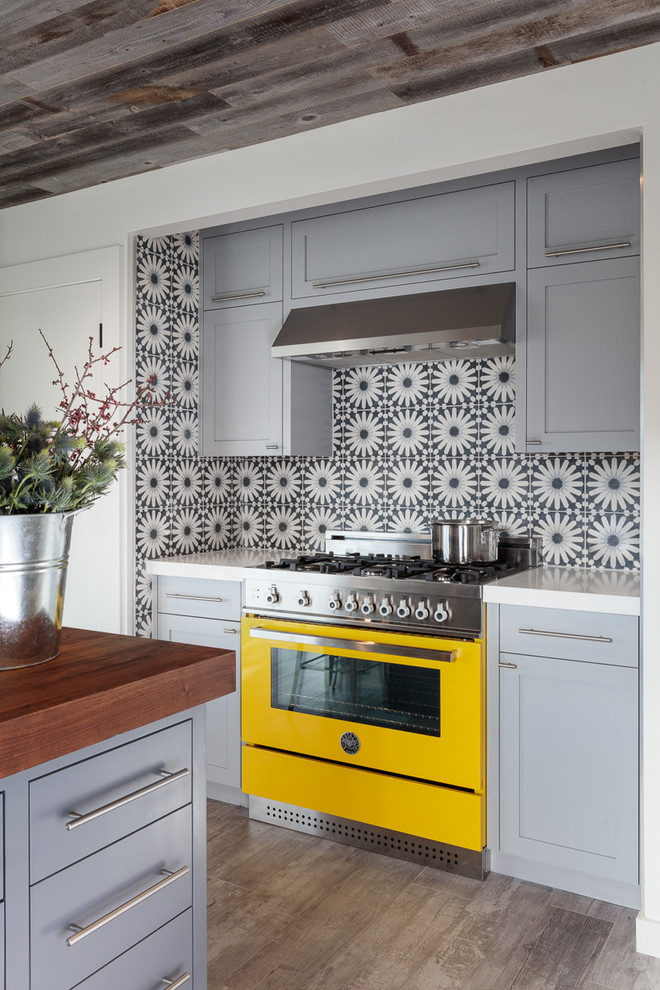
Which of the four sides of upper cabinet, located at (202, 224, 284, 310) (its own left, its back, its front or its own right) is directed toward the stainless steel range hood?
left

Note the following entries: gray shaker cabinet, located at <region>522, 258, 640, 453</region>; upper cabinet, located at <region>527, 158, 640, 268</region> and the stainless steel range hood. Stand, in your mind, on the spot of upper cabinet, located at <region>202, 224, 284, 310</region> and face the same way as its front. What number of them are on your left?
3

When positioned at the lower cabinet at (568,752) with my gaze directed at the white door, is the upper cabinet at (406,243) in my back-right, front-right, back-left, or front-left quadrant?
front-right

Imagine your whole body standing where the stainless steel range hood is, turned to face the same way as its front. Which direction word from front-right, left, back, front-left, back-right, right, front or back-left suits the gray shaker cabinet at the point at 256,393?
right

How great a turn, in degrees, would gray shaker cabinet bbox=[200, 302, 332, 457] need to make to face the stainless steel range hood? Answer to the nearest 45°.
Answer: approximately 90° to its left

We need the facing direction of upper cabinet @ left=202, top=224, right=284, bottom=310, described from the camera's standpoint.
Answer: facing the viewer and to the left of the viewer

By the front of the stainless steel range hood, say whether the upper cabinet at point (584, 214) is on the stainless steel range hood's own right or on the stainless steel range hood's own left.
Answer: on the stainless steel range hood's own left

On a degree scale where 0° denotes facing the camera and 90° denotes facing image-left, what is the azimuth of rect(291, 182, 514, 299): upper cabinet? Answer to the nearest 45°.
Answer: approximately 45°

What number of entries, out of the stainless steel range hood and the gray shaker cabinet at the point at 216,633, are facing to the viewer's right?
0

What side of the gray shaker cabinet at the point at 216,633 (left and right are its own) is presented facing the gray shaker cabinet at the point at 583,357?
left

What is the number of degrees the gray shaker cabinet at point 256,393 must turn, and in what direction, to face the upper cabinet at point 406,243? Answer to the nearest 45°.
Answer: approximately 90° to its left

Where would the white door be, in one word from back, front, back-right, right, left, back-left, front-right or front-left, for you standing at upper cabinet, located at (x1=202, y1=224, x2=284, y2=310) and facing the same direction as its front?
front-right
